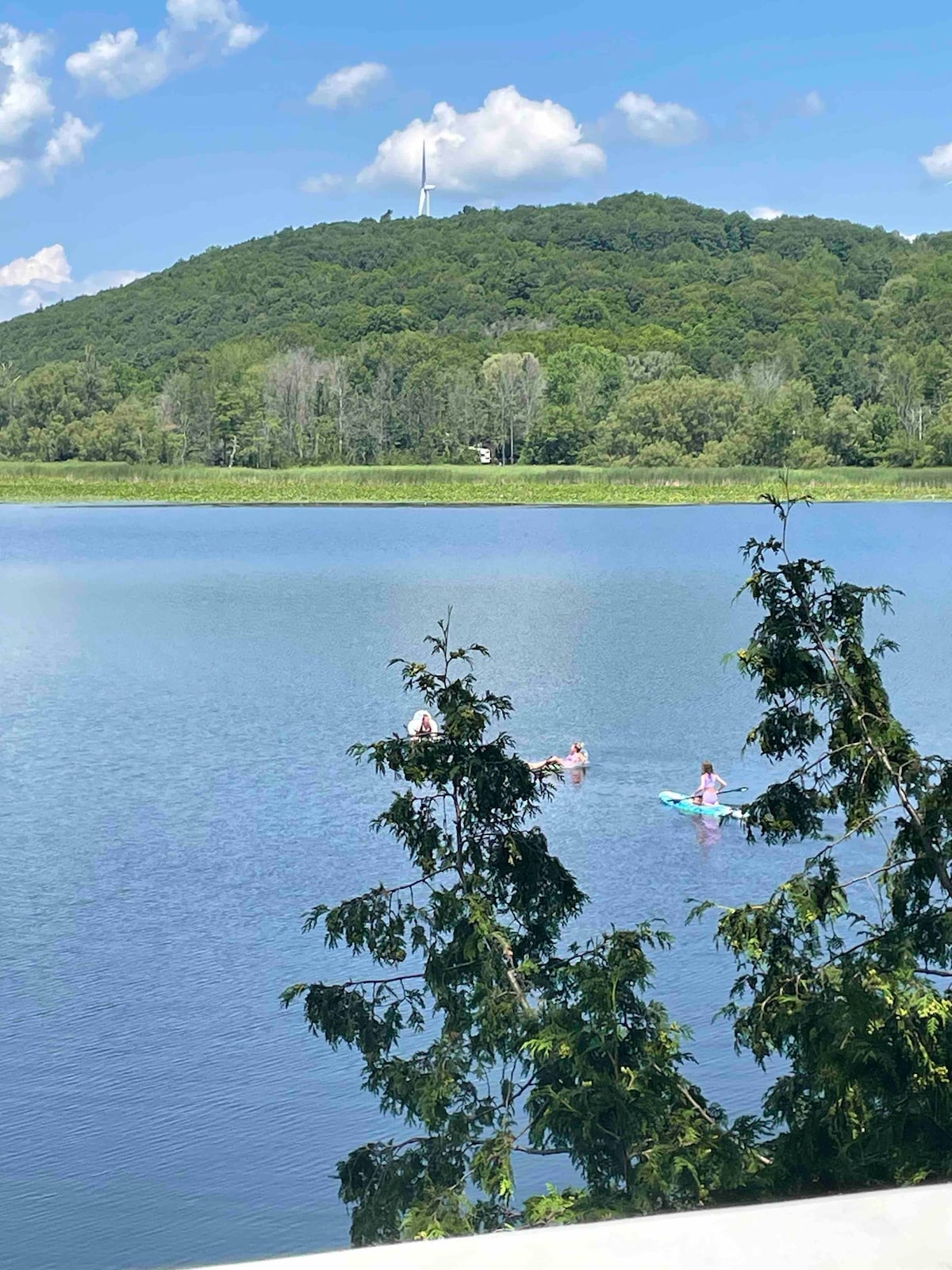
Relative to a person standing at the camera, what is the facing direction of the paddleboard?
facing to the left of the viewer
